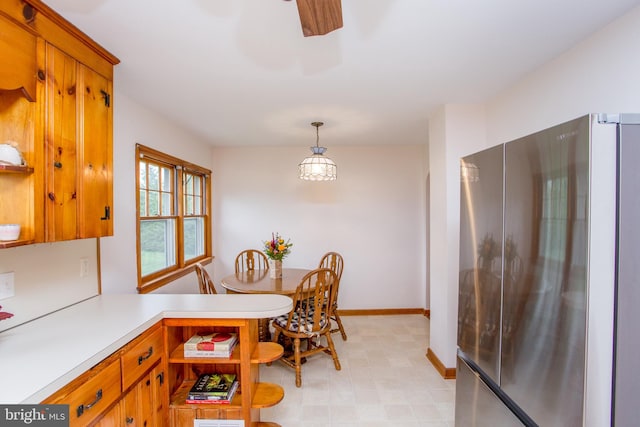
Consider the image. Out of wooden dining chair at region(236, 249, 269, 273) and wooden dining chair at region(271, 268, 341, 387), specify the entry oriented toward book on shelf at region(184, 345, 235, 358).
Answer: wooden dining chair at region(236, 249, 269, 273)

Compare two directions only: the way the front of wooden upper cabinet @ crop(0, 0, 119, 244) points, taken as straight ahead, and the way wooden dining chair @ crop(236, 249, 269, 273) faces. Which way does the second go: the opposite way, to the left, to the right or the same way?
to the right

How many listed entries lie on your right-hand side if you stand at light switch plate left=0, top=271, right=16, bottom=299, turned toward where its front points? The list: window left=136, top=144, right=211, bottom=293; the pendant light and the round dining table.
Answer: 0

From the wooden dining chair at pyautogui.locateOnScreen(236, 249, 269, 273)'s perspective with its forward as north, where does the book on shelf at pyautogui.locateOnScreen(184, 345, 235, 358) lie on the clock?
The book on shelf is roughly at 12 o'clock from the wooden dining chair.

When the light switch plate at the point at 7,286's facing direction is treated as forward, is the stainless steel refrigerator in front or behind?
in front

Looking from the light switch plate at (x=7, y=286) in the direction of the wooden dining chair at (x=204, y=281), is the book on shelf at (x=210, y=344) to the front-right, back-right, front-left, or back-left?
front-right

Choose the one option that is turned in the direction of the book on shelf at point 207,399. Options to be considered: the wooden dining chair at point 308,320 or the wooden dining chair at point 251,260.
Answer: the wooden dining chair at point 251,260

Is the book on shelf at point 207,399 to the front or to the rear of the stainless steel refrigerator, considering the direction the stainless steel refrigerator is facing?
to the front

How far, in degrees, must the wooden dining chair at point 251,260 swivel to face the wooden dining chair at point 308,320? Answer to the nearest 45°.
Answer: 0° — it already faces it

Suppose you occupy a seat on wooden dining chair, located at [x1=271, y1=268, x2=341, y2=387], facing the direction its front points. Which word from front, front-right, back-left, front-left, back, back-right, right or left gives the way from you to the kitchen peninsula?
left

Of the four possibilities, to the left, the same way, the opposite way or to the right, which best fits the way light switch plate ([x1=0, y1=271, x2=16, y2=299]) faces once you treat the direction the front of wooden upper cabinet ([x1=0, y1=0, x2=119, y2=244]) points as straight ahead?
the same way

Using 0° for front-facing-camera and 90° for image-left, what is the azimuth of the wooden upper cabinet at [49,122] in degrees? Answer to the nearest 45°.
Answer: approximately 315°

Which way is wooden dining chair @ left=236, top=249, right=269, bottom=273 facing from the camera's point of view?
toward the camera

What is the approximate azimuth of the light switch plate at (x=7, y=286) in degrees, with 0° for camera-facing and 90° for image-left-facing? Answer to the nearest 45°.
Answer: approximately 315°

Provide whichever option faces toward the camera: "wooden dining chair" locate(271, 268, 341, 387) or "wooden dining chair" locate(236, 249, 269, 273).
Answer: "wooden dining chair" locate(236, 249, 269, 273)
